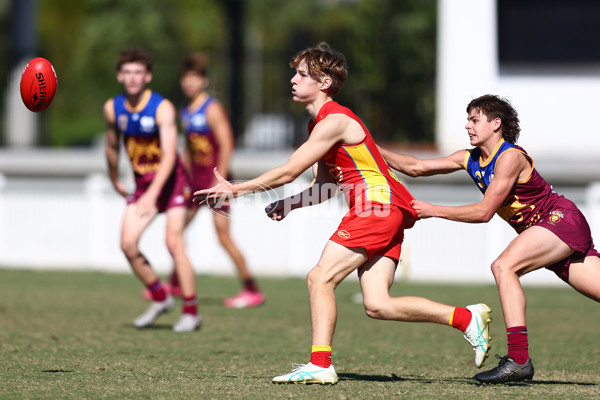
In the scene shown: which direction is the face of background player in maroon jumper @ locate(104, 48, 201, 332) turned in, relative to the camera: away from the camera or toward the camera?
toward the camera

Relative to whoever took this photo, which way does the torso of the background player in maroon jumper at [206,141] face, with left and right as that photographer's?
facing the viewer and to the left of the viewer

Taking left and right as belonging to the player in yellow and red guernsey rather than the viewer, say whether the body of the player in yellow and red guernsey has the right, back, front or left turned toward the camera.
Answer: left

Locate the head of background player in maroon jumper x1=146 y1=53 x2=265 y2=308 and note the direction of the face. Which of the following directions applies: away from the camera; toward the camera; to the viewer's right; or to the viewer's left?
toward the camera

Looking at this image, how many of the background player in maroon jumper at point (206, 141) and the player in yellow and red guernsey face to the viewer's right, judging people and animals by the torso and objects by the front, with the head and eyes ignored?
0

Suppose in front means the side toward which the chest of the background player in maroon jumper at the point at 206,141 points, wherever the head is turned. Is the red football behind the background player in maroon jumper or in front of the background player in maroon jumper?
in front

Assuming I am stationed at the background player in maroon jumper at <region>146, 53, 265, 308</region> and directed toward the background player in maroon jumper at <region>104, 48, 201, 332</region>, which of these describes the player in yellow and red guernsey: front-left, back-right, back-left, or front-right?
front-left

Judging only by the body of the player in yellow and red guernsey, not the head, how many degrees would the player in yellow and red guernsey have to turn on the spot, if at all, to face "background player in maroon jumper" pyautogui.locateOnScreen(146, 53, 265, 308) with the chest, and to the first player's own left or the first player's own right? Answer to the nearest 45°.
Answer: approximately 90° to the first player's own right

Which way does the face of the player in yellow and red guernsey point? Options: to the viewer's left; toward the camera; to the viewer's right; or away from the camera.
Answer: to the viewer's left

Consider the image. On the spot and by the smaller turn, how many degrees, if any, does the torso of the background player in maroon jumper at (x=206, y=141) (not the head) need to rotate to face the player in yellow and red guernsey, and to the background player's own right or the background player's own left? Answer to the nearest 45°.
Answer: approximately 45° to the background player's own left

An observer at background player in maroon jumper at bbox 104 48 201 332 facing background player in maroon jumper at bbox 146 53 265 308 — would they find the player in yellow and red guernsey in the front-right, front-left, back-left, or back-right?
back-right

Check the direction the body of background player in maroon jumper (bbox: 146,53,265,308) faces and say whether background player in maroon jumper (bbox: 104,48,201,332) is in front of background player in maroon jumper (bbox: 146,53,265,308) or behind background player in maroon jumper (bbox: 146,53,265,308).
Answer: in front
